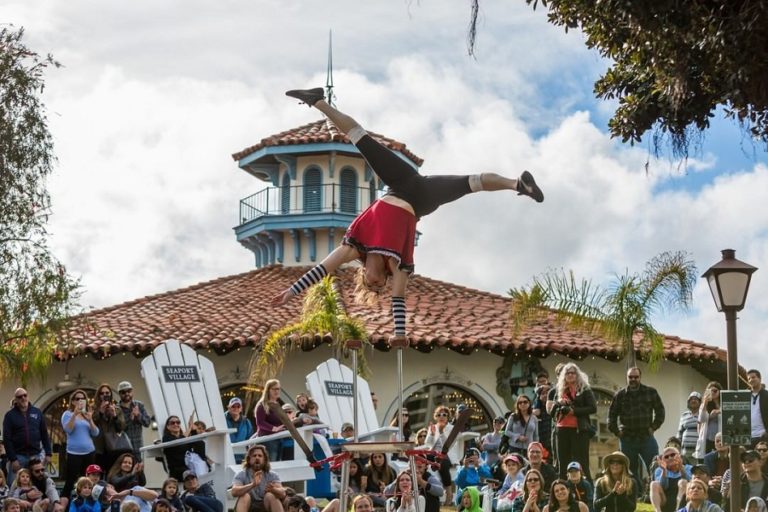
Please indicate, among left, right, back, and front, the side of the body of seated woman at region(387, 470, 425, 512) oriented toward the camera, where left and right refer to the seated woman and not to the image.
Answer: front

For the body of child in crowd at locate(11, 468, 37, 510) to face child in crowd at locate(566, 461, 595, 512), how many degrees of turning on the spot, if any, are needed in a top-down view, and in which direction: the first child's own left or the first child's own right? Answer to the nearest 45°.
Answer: approximately 45° to the first child's own left

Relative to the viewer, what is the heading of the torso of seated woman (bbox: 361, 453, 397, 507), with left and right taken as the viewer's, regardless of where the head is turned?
facing the viewer

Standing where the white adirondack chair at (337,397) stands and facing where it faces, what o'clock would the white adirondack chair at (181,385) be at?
the white adirondack chair at (181,385) is roughly at 3 o'clock from the white adirondack chair at (337,397).

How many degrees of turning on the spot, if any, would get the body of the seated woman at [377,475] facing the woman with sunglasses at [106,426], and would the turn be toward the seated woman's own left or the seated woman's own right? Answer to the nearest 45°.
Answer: approximately 90° to the seated woman's own right

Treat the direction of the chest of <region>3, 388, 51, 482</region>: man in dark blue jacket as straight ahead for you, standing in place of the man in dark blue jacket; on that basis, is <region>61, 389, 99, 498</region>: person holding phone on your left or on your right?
on your left

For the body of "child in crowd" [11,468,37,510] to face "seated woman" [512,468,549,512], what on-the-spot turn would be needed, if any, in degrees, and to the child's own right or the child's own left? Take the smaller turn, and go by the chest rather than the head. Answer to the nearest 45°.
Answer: approximately 45° to the child's own left

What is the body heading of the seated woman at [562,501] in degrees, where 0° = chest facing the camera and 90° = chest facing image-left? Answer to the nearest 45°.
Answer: approximately 0°

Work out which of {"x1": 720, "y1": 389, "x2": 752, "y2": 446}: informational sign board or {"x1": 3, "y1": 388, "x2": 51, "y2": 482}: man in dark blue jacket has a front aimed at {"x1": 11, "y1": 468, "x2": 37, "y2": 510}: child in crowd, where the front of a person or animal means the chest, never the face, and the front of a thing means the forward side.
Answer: the man in dark blue jacket

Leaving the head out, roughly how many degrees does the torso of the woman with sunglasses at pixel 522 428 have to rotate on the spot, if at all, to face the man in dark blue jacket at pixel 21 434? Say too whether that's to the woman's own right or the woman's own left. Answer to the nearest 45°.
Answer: approximately 90° to the woman's own right

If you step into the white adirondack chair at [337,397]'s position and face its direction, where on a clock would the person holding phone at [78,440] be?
The person holding phone is roughly at 3 o'clock from the white adirondack chair.
